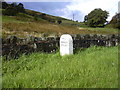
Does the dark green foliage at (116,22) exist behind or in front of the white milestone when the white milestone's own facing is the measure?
behind

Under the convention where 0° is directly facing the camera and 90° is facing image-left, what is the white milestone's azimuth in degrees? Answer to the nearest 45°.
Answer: approximately 45°
